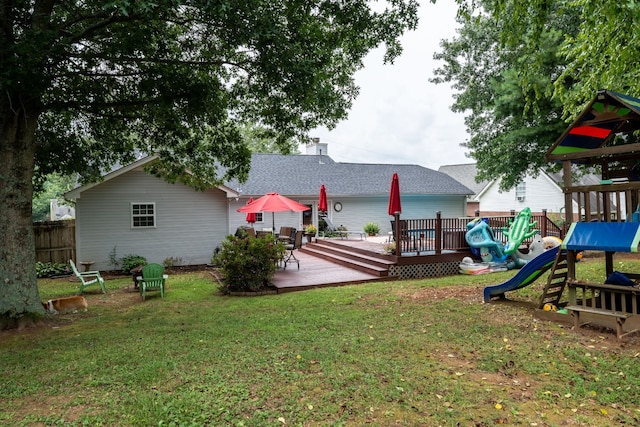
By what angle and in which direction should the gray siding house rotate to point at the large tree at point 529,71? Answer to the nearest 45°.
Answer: approximately 90° to its right

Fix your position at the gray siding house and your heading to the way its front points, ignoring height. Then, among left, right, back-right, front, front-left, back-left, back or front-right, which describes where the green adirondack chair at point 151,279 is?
back

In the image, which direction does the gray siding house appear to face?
away from the camera
